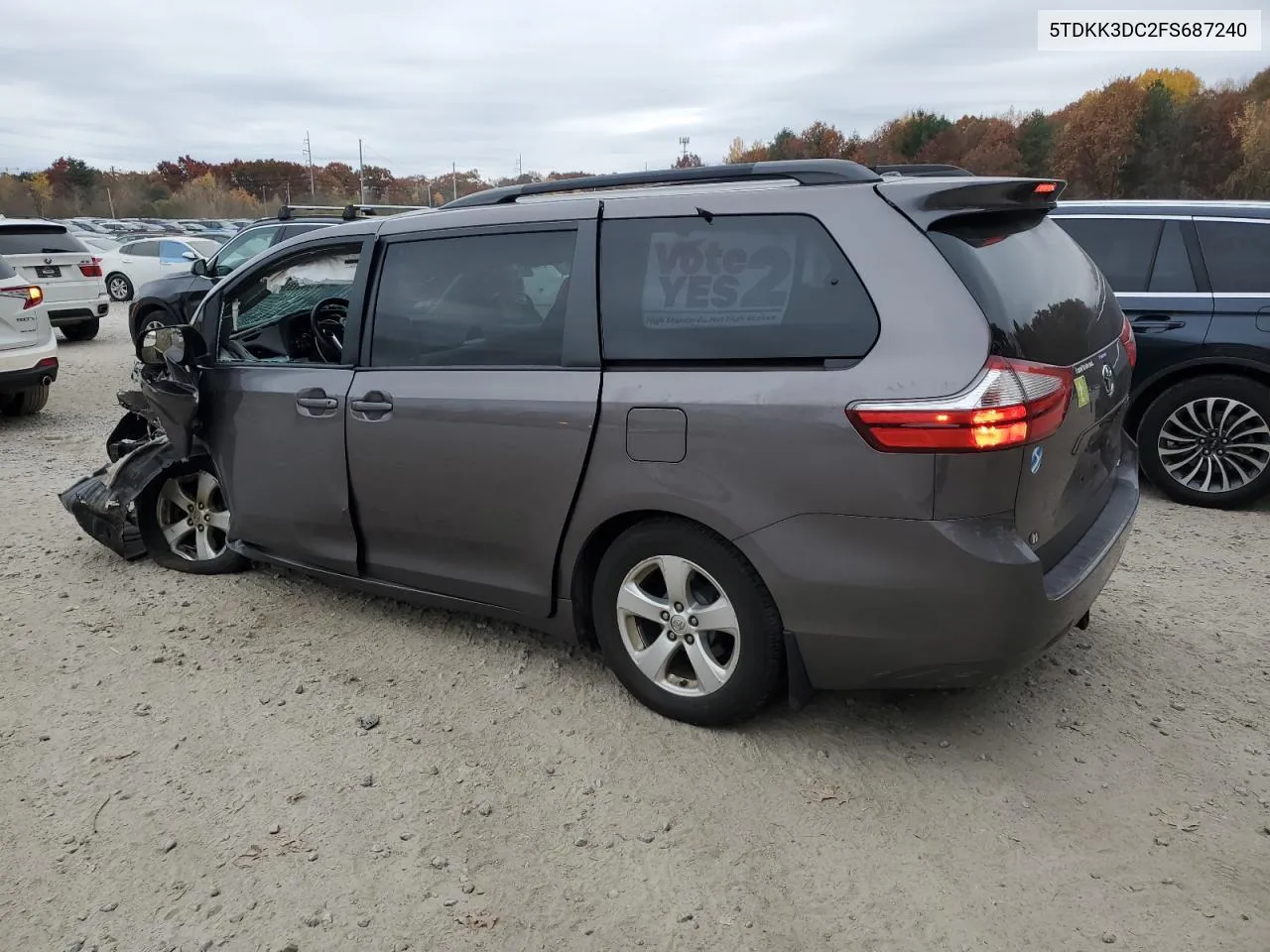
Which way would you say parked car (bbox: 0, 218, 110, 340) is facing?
away from the camera

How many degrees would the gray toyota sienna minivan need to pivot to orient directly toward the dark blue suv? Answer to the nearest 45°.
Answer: approximately 90° to its right

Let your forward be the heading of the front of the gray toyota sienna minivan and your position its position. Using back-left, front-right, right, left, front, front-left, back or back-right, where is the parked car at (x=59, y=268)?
front

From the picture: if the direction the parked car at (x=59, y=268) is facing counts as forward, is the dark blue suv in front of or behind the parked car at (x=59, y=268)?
behind

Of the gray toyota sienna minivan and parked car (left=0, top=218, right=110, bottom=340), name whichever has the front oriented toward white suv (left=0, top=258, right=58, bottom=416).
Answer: the gray toyota sienna minivan

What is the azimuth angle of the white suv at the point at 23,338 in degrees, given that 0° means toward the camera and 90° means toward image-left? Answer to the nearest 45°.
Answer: approximately 180°

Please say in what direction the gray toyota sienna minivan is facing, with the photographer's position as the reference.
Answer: facing away from the viewer and to the left of the viewer

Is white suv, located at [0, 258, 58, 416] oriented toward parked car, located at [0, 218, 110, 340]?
yes
